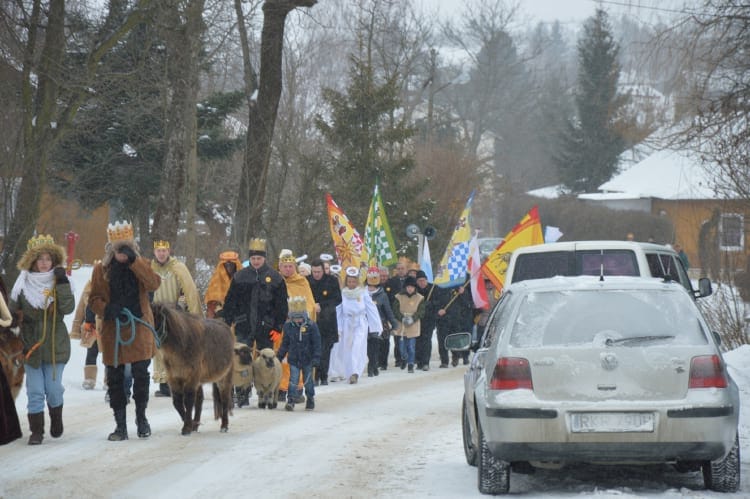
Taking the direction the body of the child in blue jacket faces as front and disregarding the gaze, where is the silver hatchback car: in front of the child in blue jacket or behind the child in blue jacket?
in front

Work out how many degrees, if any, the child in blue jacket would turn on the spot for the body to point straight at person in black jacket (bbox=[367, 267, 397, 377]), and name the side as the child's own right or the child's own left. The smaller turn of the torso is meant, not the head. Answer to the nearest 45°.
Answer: approximately 180°

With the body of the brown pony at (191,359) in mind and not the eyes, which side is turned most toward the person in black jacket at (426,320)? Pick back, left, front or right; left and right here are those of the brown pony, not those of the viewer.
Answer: back

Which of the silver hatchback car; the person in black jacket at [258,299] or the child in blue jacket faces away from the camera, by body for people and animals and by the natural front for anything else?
the silver hatchback car

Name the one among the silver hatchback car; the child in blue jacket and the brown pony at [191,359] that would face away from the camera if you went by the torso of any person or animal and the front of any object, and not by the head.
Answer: the silver hatchback car

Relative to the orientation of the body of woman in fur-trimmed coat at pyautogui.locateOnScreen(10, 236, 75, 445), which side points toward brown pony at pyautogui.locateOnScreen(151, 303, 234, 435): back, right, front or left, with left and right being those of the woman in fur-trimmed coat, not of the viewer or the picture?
left

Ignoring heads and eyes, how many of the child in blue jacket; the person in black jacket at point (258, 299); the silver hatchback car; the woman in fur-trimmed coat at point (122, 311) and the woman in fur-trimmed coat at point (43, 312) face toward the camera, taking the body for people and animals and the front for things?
4

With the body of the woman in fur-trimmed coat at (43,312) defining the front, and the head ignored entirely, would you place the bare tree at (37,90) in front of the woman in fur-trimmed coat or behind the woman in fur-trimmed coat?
behind

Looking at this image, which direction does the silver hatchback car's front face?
away from the camera
